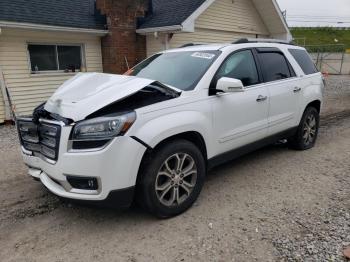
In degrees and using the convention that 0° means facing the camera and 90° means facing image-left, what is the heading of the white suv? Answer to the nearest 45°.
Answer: approximately 45°
